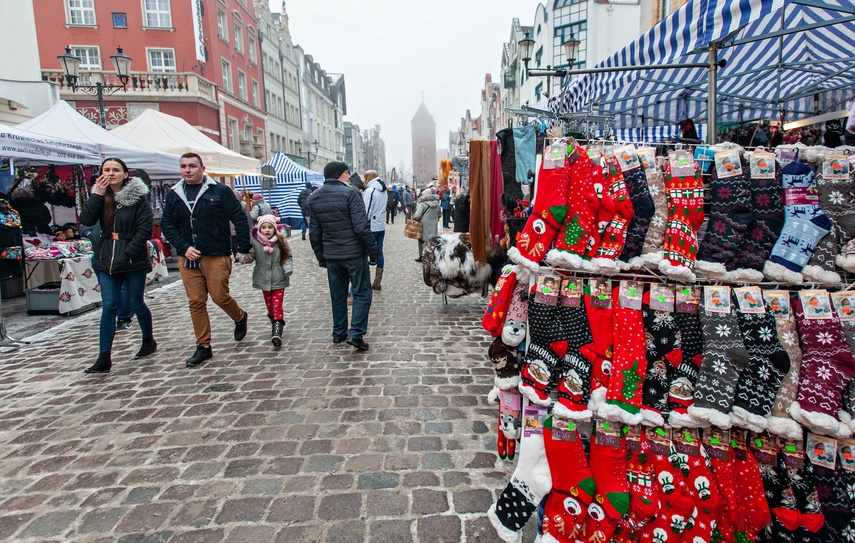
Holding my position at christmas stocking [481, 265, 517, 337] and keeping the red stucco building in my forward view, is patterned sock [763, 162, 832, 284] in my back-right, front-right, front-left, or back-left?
back-right

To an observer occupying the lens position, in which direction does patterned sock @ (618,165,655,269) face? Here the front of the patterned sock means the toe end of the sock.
facing to the left of the viewer
